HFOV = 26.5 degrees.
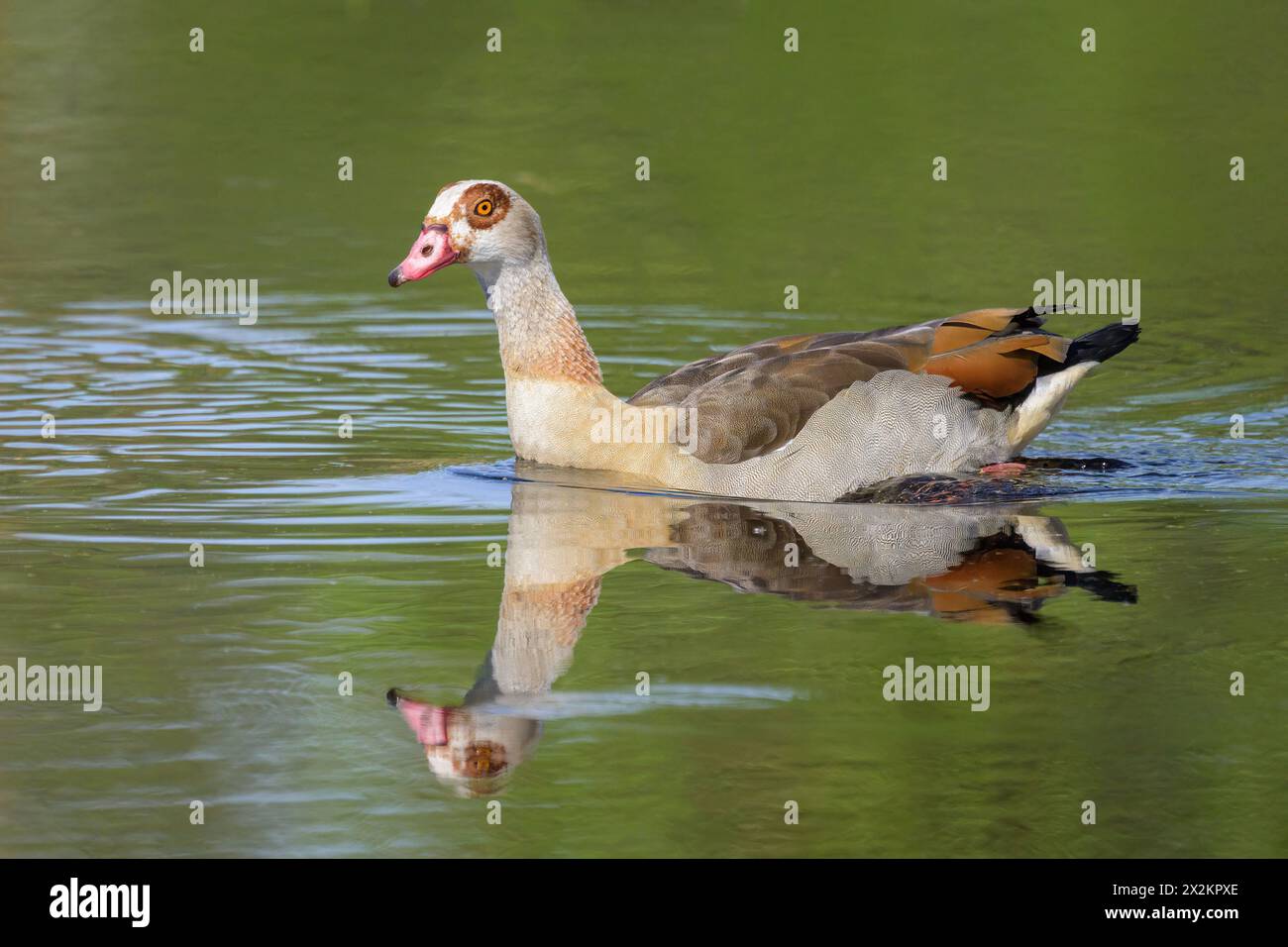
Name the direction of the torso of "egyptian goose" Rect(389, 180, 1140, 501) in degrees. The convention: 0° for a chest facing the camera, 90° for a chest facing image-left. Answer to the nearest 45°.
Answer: approximately 90°
